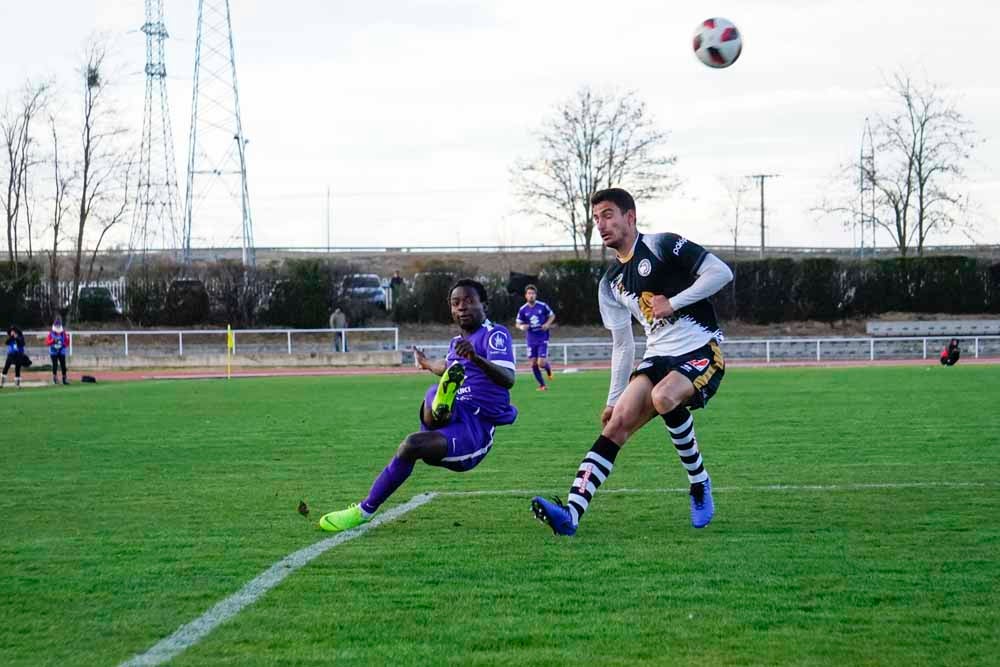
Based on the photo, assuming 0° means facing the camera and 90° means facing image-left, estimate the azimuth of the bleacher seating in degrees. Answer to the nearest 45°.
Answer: approximately 0°

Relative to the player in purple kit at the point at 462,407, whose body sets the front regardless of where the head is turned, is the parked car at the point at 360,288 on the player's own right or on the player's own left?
on the player's own right

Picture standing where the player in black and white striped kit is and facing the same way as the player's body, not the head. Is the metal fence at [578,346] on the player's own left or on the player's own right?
on the player's own right

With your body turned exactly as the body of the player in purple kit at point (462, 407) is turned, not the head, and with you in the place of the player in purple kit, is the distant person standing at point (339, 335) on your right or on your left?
on your right

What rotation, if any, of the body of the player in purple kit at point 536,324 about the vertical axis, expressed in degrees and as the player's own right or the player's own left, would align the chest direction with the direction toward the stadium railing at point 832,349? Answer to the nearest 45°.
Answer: approximately 135° to the player's own left

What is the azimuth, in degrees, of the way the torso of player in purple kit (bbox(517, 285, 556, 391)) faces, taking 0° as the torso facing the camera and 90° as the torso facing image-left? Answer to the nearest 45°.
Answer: approximately 0°

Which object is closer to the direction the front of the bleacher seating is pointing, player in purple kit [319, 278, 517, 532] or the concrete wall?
the player in purple kit

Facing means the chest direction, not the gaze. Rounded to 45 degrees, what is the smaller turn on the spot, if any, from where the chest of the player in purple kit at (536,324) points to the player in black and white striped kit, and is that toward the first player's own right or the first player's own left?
0° — they already face them
